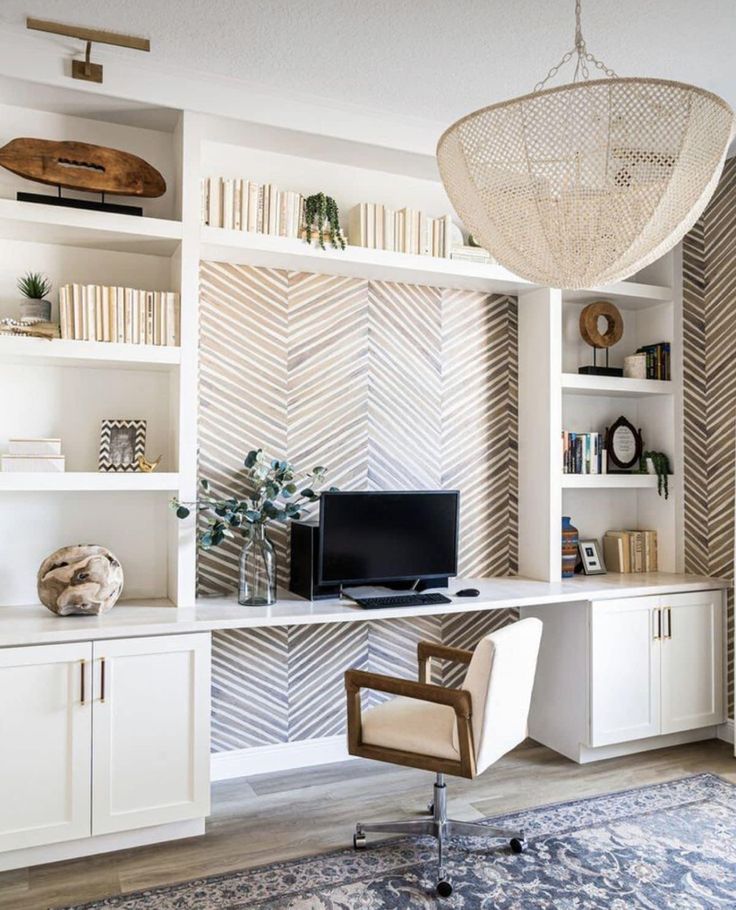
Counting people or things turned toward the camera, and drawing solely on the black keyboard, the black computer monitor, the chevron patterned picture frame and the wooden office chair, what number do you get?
3

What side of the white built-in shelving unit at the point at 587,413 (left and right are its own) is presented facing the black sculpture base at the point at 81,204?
right

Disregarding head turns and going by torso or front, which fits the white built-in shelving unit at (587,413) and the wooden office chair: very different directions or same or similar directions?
very different directions

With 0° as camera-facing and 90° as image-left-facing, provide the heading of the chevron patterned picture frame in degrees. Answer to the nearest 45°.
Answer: approximately 0°

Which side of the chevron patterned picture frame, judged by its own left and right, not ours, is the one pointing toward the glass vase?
left

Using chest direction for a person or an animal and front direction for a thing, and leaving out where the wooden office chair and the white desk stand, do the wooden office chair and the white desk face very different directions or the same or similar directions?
very different directions

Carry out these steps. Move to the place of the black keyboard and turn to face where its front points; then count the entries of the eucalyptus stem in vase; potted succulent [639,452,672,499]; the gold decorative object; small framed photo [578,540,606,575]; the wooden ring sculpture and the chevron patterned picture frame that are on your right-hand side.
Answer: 3
